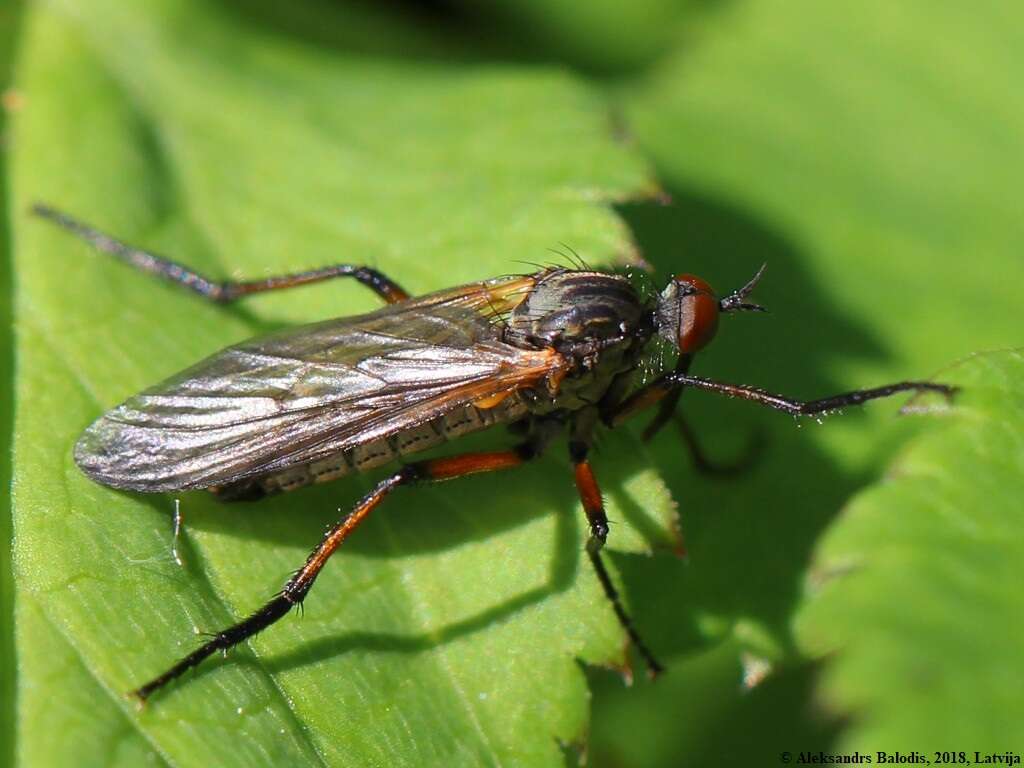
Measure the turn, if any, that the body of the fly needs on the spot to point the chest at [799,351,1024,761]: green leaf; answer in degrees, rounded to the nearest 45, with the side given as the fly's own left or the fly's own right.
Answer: approximately 45° to the fly's own right

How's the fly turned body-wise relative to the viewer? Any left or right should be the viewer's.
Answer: facing to the right of the viewer
